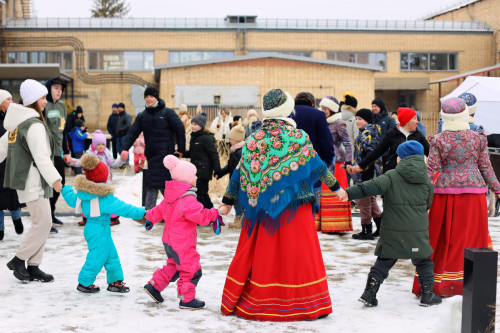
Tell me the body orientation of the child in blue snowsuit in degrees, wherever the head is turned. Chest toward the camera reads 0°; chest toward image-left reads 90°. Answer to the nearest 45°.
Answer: approximately 225°

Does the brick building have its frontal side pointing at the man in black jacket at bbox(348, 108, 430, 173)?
yes

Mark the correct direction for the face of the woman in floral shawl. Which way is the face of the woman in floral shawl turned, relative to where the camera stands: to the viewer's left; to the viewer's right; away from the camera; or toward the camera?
away from the camera

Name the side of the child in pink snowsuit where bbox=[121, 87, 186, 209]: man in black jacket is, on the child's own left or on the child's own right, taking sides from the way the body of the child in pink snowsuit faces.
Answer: on the child's own left

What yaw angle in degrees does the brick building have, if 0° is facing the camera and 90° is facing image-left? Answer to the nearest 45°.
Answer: approximately 0°

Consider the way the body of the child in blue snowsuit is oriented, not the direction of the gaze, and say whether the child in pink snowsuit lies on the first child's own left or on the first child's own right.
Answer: on the first child's own right

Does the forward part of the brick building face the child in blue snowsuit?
yes
